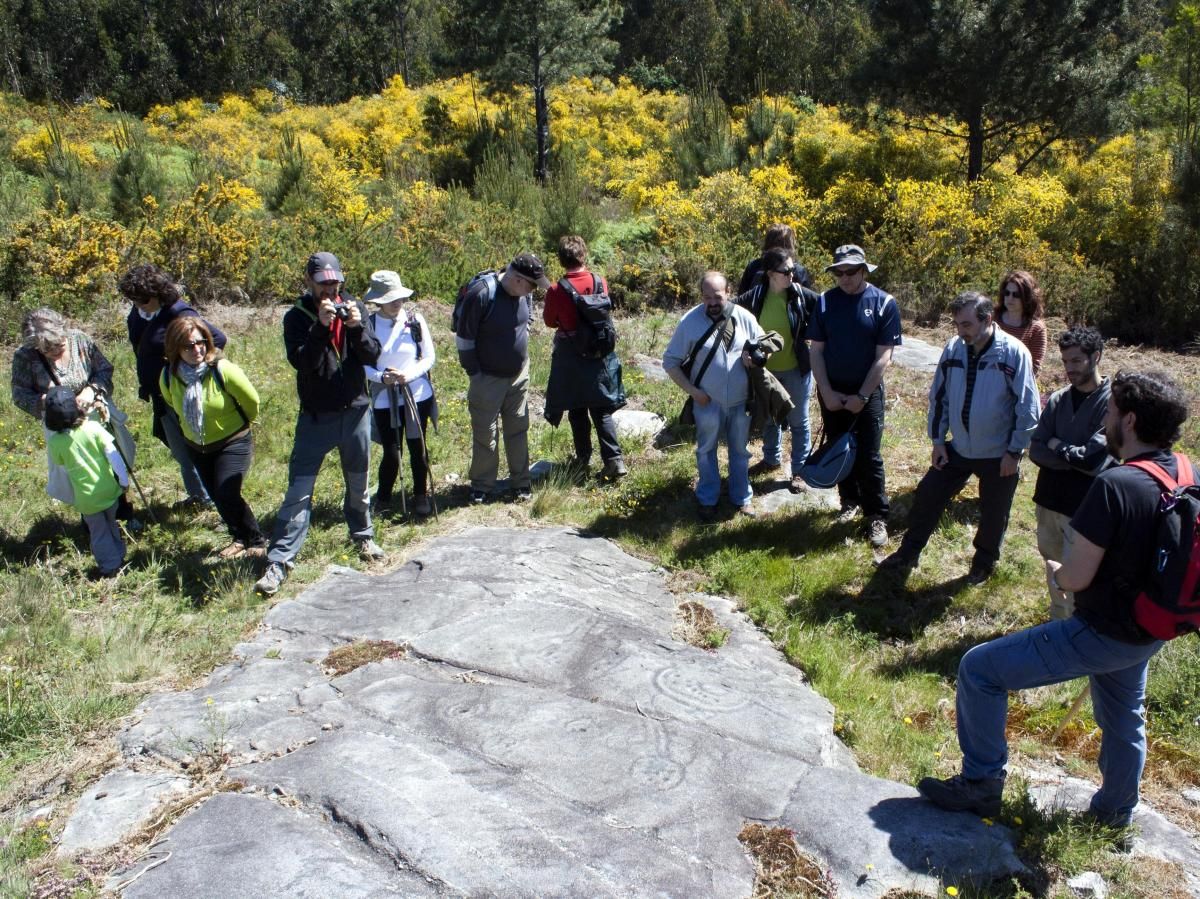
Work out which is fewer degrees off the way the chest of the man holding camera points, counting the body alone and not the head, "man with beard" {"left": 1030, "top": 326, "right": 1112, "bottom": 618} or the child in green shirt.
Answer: the man with beard

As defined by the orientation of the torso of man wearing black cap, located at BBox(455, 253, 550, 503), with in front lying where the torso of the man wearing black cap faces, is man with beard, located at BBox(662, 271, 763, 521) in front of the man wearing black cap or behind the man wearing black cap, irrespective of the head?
in front

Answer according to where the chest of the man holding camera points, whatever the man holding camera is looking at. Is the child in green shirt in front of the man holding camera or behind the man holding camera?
behind

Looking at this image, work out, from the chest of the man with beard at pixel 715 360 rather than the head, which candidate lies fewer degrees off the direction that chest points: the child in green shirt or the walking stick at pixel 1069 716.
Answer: the walking stick

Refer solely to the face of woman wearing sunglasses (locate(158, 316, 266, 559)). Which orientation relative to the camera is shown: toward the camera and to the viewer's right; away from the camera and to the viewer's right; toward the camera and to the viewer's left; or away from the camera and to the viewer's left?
toward the camera and to the viewer's right

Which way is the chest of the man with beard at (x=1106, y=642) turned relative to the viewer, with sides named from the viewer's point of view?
facing to the left of the viewer

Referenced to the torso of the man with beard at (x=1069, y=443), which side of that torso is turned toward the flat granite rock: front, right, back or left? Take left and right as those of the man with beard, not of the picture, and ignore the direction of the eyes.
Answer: front

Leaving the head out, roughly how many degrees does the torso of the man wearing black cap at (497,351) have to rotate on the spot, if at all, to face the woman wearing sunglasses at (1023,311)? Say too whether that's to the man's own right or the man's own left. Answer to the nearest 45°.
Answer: approximately 45° to the man's own left

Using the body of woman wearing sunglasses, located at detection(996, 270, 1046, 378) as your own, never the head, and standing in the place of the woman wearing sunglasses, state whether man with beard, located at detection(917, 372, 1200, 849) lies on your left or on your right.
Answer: on your left

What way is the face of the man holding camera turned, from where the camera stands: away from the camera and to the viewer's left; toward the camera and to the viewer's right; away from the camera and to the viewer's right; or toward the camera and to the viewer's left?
toward the camera and to the viewer's right

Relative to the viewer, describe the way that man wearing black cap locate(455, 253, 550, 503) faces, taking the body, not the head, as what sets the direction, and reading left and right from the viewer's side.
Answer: facing the viewer and to the right of the viewer

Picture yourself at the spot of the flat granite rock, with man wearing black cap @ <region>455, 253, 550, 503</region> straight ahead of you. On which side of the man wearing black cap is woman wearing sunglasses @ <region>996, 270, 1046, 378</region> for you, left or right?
right

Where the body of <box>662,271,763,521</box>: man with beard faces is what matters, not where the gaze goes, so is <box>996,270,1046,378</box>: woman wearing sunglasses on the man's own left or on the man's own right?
on the man's own left

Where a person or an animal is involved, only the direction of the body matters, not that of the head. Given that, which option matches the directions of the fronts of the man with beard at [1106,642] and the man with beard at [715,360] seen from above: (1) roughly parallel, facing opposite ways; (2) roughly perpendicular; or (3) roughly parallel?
roughly perpendicular
